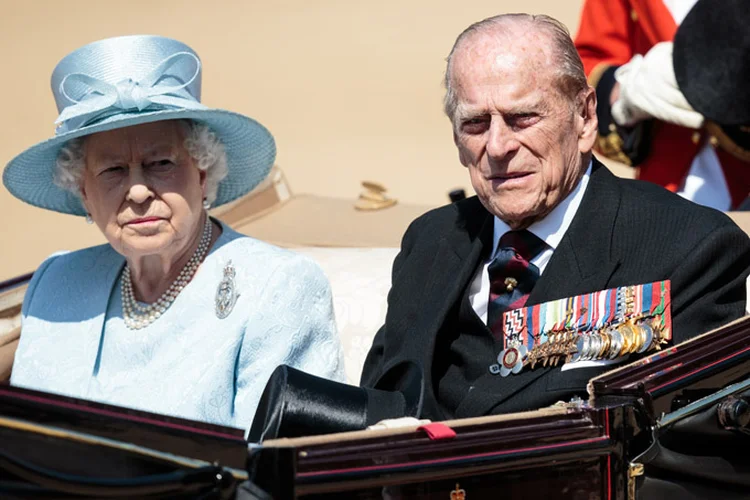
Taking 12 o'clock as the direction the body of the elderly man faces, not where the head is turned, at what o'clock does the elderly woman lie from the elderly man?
The elderly woman is roughly at 2 o'clock from the elderly man.

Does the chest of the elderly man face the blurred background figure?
no

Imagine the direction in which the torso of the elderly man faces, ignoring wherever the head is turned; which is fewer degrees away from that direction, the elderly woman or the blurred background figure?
the elderly woman

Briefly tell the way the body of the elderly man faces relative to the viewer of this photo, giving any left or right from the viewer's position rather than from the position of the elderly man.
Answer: facing the viewer and to the left of the viewer
